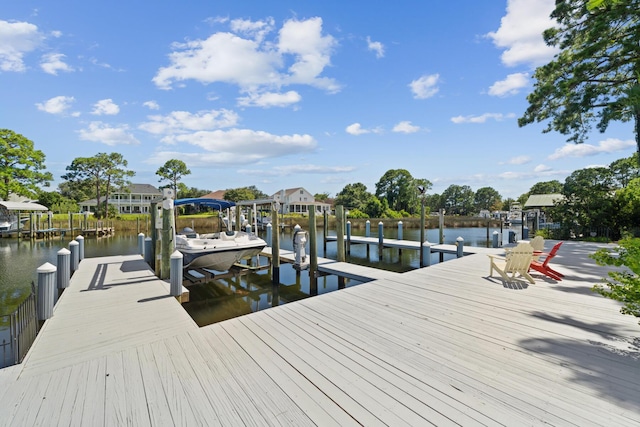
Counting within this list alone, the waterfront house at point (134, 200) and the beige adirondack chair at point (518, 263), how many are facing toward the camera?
1

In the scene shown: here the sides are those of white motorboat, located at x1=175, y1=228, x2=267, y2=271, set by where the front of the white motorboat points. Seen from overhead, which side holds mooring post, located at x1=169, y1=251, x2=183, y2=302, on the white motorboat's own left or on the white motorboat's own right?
on the white motorboat's own right

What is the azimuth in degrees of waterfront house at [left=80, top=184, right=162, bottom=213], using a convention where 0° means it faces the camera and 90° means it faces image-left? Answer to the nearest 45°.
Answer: approximately 0°

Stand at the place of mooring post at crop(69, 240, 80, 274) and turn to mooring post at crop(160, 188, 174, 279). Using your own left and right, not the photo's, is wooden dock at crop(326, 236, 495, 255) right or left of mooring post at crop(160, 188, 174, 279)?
left

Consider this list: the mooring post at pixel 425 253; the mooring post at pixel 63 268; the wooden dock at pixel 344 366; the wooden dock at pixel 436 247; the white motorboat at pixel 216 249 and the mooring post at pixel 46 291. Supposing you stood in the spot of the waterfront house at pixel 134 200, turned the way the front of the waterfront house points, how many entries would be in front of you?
6

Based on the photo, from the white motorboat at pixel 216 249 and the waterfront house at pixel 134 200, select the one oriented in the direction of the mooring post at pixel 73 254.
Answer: the waterfront house

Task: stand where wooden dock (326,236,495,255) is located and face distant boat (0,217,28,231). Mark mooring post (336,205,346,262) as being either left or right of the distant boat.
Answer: left

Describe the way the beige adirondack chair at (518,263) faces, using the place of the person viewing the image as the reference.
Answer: facing away from the viewer and to the left of the viewer

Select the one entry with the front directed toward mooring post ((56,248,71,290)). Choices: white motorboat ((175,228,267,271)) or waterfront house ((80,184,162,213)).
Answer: the waterfront house

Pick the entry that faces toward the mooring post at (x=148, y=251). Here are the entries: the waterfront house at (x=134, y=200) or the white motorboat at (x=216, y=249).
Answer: the waterfront house
